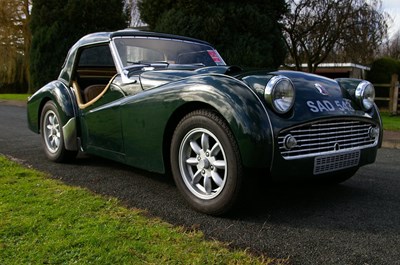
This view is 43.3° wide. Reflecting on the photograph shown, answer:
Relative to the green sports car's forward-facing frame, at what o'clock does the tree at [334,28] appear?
The tree is roughly at 8 o'clock from the green sports car.

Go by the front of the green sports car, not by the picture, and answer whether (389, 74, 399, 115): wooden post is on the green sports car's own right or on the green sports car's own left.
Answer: on the green sports car's own left

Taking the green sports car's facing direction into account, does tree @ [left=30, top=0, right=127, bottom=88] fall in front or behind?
behind

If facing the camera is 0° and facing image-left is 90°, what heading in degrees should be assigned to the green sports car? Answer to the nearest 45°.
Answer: approximately 315°

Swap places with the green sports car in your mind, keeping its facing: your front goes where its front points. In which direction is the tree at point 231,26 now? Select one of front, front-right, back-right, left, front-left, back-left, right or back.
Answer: back-left

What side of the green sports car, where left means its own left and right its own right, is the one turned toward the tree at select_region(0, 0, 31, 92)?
back
